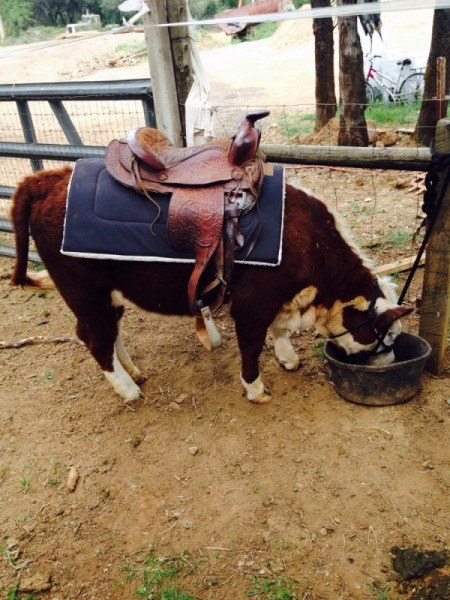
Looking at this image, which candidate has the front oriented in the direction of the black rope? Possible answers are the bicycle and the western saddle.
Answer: the western saddle

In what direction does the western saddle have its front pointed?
to the viewer's right

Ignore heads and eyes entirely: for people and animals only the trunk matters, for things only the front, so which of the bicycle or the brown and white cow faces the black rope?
the brown and white cow

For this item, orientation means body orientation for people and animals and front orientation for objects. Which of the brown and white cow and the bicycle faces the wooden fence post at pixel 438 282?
the brown and white cow

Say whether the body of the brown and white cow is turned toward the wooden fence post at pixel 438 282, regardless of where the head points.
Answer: yes

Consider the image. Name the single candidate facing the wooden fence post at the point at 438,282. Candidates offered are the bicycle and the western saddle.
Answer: the western saddle

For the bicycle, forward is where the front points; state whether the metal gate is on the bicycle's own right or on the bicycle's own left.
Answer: on the bicycle's own left

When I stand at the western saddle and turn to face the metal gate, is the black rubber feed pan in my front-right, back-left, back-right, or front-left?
back-right

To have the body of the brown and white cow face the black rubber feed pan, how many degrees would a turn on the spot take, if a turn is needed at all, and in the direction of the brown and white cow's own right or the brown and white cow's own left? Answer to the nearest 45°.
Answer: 0° — it already faces it

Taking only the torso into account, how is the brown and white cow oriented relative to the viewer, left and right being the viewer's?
facing to the right of the viewer
